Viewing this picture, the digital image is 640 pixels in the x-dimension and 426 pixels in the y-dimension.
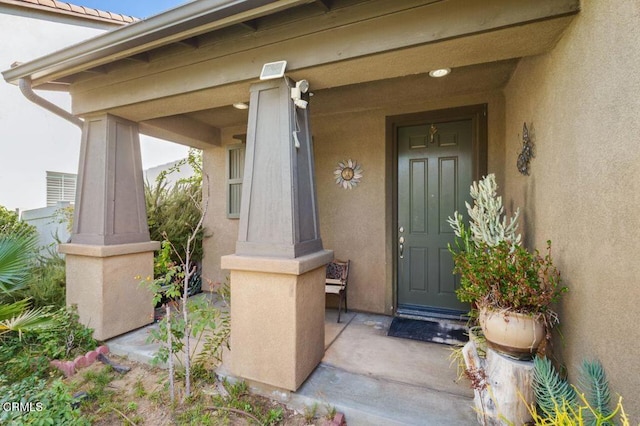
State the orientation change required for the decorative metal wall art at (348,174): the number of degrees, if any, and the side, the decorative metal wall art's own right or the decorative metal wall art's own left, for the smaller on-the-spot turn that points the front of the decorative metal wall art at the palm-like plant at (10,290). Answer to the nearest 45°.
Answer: approximately 45° to the decorative metal wall art's own right

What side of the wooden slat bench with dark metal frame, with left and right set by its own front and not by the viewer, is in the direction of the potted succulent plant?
left

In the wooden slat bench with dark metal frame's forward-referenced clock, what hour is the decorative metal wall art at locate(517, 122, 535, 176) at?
The decorative metal wall art is roughly at 9 o'clock from the wooden slat bench with dark metal frame.

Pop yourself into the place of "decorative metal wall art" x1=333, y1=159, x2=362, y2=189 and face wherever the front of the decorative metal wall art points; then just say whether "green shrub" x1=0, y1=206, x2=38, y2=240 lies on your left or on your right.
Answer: on your right

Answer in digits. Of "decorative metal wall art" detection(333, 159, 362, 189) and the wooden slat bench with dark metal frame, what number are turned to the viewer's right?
0

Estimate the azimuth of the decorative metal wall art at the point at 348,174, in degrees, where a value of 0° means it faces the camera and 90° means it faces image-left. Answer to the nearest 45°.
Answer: approximately 0°

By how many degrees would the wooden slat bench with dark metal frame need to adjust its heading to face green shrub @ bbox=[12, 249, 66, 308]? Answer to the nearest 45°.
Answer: approximately 45° to its right

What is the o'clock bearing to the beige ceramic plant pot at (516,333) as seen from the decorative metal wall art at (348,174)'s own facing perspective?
The beige ceramic plant pot is roughly at 11 o'clock from the decorative metal wall art.

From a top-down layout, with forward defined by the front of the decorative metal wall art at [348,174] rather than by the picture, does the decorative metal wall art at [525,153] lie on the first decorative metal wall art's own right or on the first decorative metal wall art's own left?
on the first decorative metal wall art's own left

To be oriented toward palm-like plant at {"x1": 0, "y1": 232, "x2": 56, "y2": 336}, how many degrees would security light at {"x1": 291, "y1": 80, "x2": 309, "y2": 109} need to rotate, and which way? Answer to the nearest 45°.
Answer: approximately 135° to its right

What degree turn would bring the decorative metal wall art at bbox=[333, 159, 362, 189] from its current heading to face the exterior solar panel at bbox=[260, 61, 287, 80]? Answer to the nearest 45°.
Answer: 0° — it already faces it

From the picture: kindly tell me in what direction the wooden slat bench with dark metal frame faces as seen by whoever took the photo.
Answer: facing the viewer and to the left of the viewer
